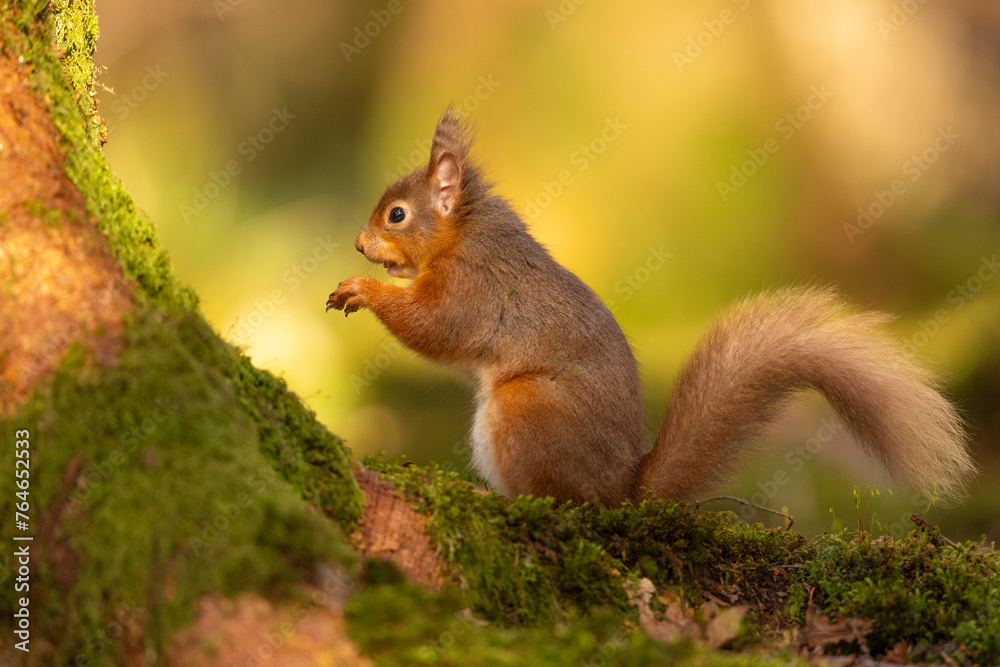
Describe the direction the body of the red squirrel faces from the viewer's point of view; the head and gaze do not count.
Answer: to the viewer's left
